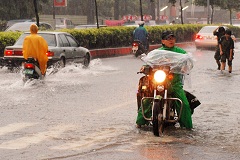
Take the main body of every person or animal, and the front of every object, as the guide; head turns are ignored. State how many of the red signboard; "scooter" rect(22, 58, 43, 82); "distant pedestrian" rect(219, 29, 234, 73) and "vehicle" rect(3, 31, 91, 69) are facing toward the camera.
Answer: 2

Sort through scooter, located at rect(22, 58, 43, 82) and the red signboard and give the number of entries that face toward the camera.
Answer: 1

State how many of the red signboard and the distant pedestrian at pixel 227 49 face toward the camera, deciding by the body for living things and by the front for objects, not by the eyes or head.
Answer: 2

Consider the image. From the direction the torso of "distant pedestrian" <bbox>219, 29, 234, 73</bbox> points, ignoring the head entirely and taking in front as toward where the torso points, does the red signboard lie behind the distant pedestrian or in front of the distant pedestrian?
behind

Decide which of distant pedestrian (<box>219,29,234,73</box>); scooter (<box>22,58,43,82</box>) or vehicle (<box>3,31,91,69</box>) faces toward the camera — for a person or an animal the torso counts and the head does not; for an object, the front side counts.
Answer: the distant pedestrian

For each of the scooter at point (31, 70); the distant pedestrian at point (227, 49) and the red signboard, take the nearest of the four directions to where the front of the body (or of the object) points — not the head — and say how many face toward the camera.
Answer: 2

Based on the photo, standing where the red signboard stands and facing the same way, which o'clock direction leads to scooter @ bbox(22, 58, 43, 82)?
The scooter is roughly at 12 o'clock from the red signboard.

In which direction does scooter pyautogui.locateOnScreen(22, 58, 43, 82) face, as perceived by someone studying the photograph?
facing away from the viewer and to the right of the viewer
